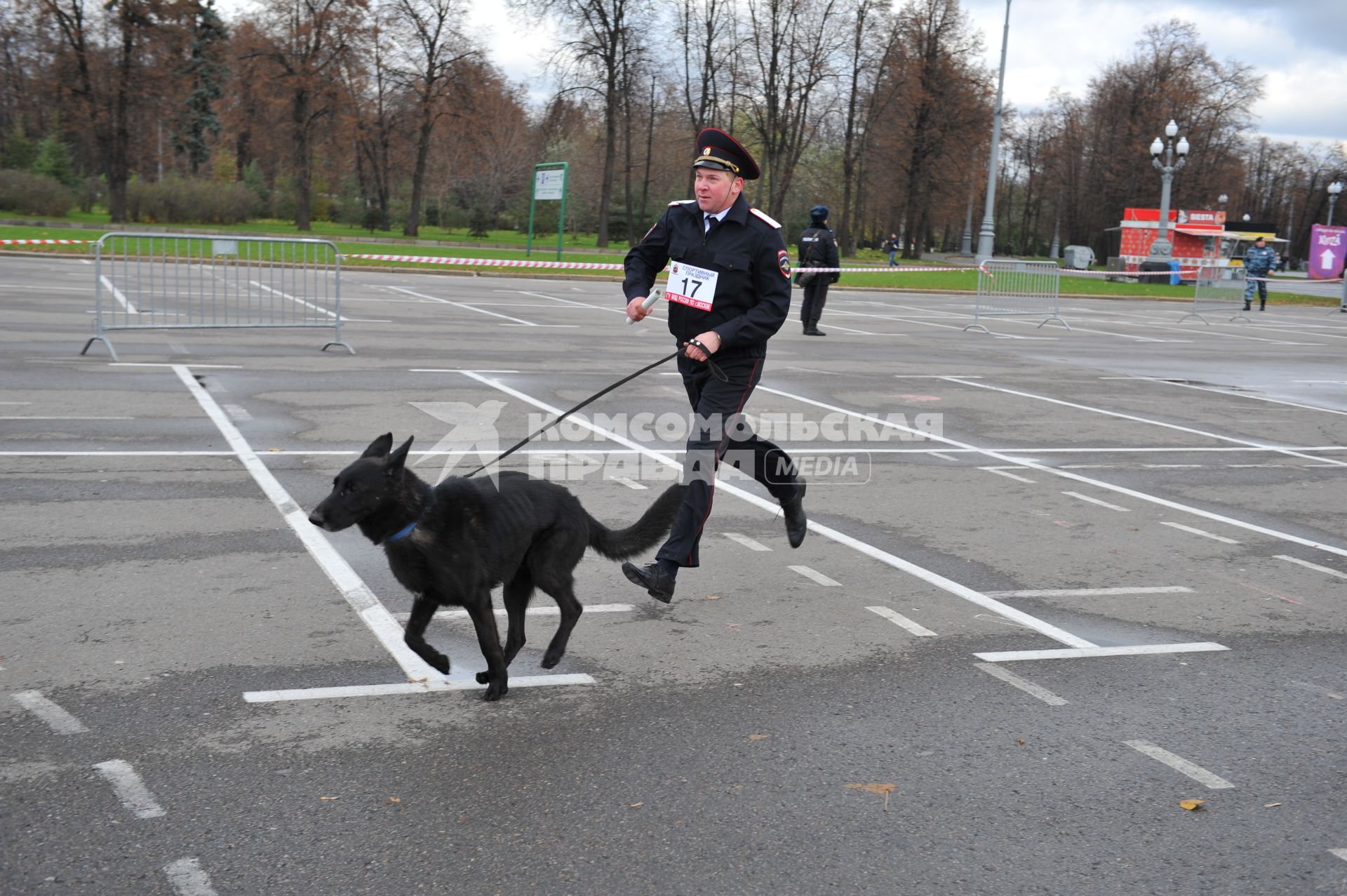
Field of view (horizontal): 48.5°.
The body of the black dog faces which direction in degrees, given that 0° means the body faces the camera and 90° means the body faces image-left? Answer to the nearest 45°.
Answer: approximately 45°

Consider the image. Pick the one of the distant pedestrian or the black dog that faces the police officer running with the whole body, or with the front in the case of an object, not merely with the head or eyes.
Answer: the distant pedestrian

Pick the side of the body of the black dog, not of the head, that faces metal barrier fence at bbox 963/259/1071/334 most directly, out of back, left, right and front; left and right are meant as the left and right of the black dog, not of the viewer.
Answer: back

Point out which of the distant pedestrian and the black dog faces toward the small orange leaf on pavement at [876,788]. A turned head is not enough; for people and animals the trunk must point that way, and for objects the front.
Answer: the distant pedestrian

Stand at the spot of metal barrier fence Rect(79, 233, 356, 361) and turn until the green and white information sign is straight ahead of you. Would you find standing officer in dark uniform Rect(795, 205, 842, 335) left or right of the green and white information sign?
right

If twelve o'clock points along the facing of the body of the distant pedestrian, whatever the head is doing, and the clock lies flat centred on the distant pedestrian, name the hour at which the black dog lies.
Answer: The black dog is roughly at 12 o'clock from the distant pedestrian.
